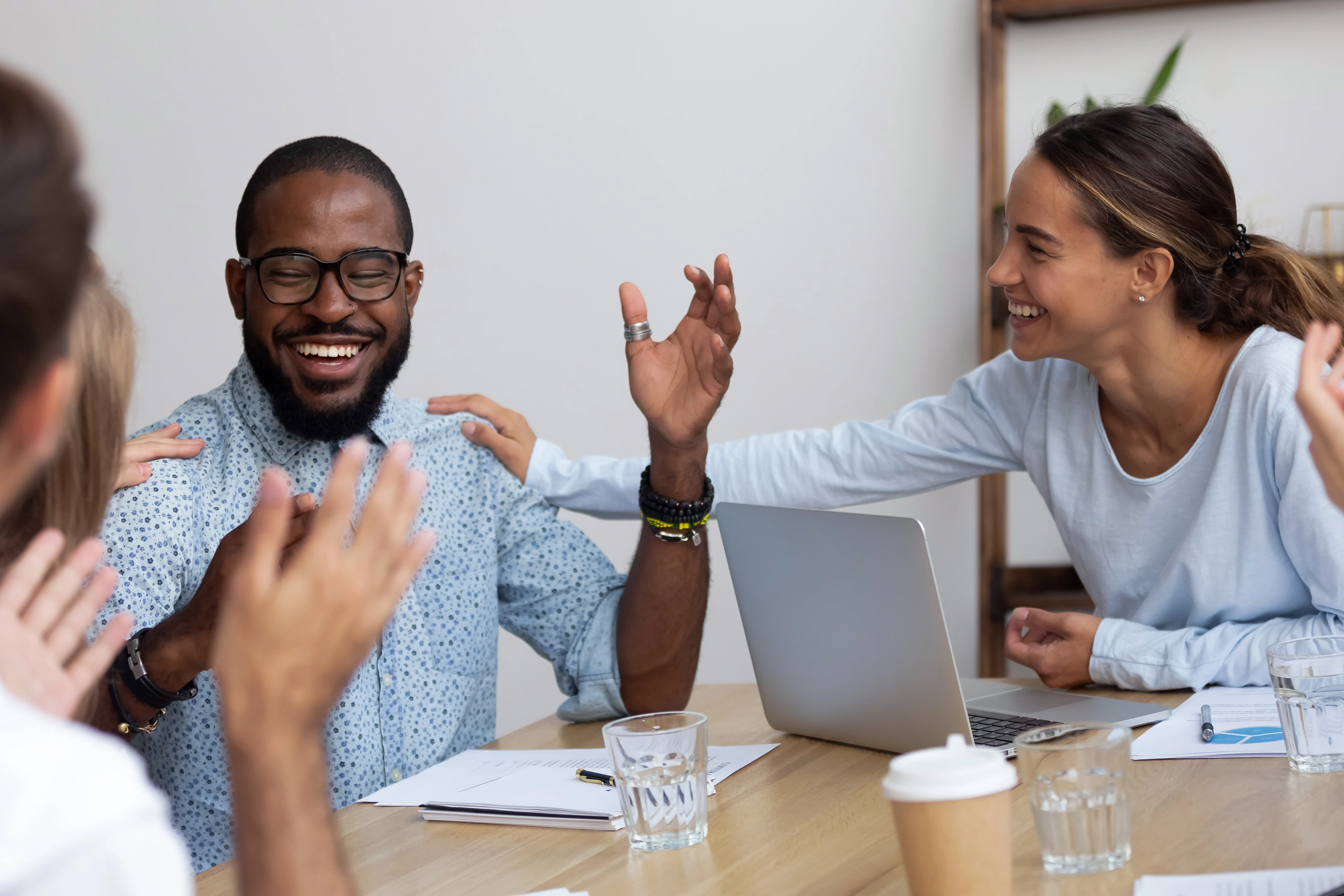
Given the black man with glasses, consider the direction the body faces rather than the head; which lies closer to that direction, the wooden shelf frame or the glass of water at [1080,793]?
the glass of water

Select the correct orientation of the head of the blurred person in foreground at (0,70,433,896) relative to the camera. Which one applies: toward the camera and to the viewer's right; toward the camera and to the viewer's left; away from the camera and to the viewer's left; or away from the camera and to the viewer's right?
away from the camera and to the viewer's right

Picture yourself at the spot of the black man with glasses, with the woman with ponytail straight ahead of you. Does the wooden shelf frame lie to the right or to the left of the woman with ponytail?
left

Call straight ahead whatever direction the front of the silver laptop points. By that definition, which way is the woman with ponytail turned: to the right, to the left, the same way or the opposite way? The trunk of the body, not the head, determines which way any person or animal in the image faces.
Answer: the opposite way

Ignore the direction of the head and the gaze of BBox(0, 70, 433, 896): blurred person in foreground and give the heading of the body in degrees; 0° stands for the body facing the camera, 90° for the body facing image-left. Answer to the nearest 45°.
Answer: approximately 225°

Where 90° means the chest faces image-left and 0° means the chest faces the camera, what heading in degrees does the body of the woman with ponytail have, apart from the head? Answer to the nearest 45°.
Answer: approximately 45°

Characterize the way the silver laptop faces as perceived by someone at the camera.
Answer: facing away from the viewer and to the right of the viewer

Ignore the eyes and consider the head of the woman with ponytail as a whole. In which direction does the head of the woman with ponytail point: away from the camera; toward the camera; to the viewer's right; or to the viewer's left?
to the viewer's left
